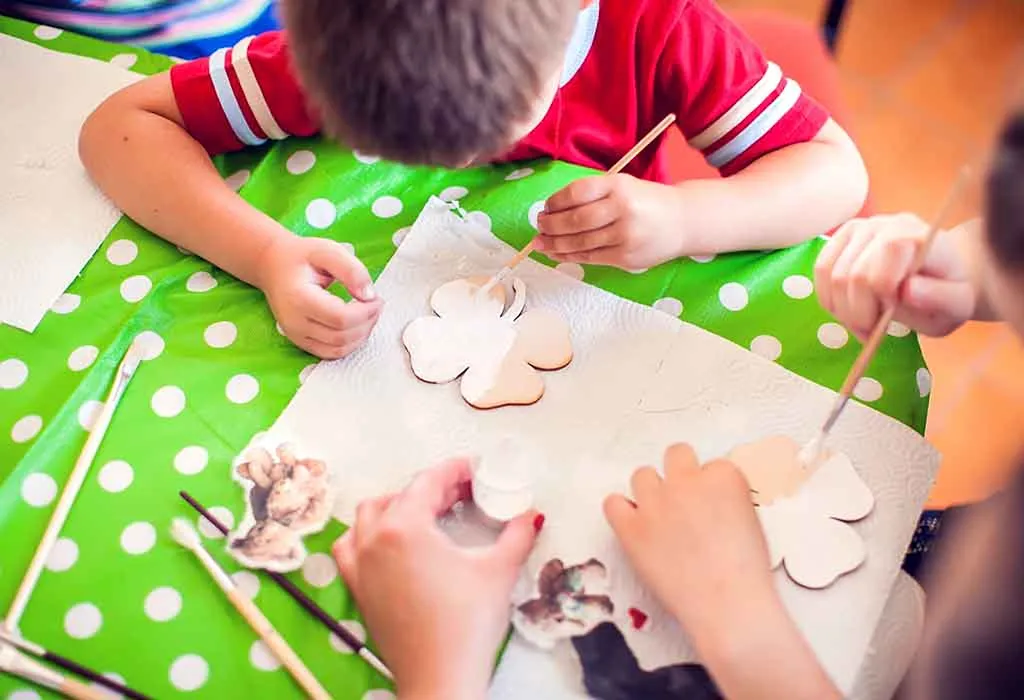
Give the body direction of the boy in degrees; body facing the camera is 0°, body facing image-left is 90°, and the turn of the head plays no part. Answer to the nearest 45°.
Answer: approximately 0°
